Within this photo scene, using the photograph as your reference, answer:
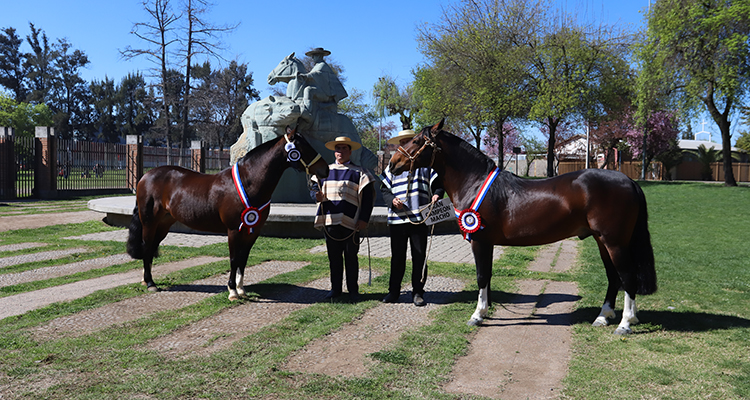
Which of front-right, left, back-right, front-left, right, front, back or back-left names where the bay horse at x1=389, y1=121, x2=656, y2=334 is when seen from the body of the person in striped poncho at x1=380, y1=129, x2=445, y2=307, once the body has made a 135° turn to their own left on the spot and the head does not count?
right

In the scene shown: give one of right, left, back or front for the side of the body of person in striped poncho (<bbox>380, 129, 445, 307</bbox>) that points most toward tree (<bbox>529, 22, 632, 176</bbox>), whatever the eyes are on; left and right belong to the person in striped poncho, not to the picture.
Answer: back

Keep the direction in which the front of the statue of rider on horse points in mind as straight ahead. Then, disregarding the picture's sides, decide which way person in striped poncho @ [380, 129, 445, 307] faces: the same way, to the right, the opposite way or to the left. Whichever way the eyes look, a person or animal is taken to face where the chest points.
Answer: to the left

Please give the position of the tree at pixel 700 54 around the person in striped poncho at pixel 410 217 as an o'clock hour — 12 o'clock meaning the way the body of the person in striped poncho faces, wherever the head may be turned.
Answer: The tree is roughly at 7 o'clock from the person in striped poncho.

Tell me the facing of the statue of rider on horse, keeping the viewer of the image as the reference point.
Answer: facing to the left of the viewer

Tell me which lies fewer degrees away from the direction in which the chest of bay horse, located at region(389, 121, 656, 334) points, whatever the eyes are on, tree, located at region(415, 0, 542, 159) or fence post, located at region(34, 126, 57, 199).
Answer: the fence post

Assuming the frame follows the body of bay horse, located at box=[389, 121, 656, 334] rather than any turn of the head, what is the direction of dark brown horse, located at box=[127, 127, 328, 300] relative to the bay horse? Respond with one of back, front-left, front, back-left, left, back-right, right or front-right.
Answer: front

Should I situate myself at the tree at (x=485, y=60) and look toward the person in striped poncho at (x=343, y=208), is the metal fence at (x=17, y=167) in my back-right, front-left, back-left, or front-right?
front-right

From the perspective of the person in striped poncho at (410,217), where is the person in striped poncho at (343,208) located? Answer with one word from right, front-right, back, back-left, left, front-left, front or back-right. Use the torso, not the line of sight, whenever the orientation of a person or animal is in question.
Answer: right

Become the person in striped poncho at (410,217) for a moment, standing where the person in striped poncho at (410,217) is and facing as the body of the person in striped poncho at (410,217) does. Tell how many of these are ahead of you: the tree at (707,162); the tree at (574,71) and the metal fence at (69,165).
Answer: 0

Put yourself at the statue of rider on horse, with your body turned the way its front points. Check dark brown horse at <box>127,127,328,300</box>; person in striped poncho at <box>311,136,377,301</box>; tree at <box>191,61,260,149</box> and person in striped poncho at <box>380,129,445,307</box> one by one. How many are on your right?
1

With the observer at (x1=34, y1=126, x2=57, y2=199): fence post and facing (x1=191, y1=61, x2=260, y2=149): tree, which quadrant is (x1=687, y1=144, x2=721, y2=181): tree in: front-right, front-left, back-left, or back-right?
front-right

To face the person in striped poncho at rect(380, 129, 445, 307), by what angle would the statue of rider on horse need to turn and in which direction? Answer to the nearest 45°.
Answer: approximately 90° to its left

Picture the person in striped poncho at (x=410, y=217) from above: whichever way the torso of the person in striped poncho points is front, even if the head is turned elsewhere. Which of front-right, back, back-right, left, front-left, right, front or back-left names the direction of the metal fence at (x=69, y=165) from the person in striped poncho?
back-right

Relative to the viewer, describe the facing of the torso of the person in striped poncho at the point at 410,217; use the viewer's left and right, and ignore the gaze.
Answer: facing the viewer

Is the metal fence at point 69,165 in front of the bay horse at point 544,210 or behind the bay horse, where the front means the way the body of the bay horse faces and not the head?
in front

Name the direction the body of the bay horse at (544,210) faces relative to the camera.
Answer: to the viewer's left

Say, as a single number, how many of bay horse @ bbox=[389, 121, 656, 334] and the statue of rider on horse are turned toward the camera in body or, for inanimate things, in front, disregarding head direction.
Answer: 0

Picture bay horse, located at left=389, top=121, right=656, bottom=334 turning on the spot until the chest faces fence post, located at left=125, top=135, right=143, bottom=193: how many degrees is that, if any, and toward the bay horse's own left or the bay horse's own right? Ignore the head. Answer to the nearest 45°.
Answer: approximately 45° to the bay horse's own right
